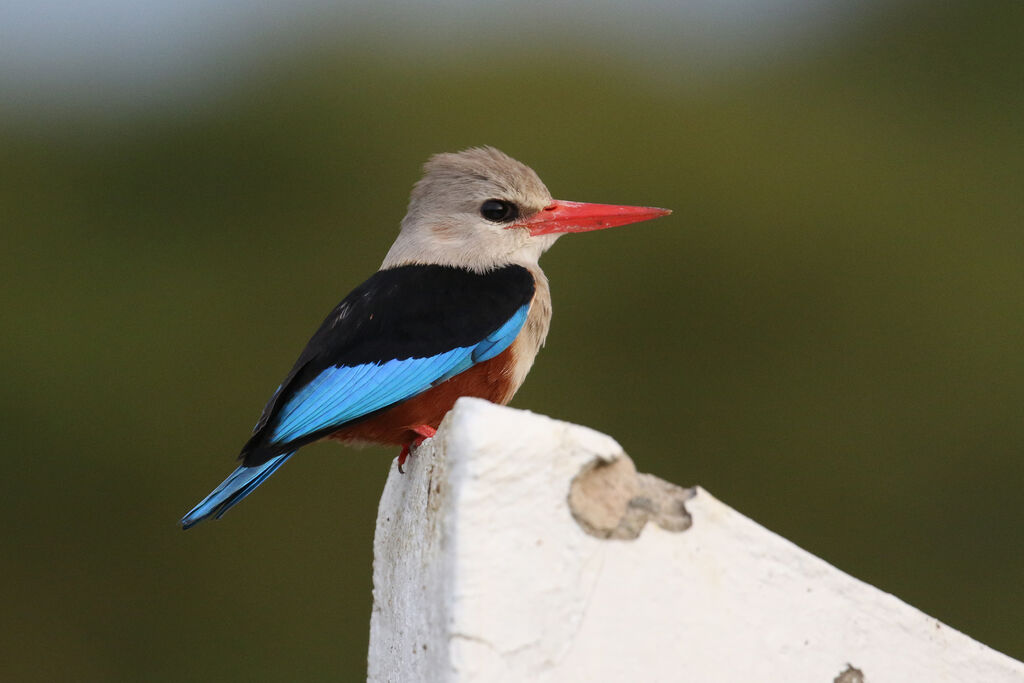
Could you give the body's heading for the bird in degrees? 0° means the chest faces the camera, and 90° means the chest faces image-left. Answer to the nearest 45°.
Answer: approximately 270°
